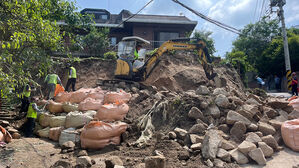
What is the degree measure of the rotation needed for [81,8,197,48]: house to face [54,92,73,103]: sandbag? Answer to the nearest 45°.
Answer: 0° — it already faces it

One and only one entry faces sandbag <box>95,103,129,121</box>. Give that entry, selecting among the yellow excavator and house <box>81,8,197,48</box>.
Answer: the house

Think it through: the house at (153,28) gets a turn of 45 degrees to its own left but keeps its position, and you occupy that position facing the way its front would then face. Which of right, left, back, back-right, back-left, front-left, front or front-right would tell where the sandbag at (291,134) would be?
front-right

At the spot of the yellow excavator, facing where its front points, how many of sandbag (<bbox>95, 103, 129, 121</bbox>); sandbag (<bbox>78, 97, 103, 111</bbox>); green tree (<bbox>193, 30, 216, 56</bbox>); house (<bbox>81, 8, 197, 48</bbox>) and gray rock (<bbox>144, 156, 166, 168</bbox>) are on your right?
3

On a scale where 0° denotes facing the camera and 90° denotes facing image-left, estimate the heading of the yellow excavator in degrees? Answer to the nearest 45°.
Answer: approximately 270°

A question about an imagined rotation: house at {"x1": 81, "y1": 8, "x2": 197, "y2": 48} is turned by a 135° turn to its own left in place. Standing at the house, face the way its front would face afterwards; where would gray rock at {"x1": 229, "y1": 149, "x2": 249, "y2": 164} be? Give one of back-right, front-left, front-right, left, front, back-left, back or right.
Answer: back-right

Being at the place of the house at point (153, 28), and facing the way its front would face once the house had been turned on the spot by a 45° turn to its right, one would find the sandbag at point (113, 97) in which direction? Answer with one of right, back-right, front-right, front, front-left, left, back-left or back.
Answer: front-left

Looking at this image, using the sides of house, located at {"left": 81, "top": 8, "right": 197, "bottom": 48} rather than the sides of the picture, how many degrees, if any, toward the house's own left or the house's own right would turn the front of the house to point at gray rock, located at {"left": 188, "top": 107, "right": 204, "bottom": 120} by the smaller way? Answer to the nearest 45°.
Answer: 0° — it already faces it

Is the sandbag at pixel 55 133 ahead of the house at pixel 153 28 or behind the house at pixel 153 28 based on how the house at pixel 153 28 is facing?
ahead

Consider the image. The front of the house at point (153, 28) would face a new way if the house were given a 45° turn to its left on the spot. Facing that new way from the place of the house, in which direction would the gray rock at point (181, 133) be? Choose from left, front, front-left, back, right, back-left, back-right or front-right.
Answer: front-right

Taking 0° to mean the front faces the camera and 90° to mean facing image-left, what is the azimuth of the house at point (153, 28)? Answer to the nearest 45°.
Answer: approximately 0°

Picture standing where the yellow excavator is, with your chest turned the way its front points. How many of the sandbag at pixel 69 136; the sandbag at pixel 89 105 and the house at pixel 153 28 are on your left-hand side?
1

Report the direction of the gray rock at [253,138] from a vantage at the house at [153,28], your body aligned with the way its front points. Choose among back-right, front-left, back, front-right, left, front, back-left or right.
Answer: front

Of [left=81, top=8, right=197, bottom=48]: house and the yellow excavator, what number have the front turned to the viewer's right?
1

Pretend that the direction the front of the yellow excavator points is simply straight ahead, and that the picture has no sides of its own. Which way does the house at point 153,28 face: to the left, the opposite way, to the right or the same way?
to the right

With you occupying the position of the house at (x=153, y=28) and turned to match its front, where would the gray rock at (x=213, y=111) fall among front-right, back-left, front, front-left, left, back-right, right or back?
front

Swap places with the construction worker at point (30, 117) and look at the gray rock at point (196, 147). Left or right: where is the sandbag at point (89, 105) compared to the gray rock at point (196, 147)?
left

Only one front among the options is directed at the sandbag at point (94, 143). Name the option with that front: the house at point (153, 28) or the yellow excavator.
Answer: the house

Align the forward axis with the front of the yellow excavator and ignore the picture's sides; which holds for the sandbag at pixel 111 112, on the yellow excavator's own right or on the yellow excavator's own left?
on the yellow excavator's own right

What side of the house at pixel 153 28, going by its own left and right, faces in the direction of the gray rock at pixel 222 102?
front

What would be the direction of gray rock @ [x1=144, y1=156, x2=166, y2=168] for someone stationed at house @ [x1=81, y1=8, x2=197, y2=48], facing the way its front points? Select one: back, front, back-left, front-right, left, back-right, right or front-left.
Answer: front
